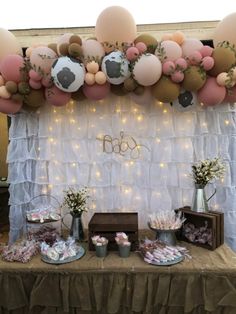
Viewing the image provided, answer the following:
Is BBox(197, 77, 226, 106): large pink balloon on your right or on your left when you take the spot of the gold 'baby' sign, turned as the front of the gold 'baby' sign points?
on your left

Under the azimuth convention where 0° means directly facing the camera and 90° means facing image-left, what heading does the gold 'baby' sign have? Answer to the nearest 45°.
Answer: approximately 0°

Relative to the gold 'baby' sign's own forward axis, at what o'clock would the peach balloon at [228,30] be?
The peach balloon is roughly at 10 o'clock from the gold 'baby' sign.
